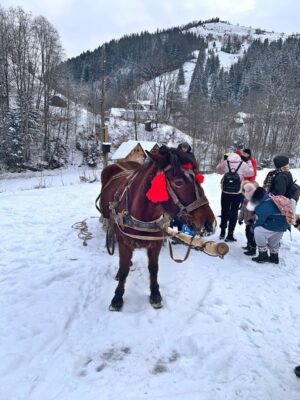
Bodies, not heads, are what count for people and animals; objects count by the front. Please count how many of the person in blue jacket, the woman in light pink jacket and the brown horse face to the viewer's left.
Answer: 1

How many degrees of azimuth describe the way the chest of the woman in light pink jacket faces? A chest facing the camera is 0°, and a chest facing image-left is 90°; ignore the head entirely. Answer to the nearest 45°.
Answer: approximately 180°

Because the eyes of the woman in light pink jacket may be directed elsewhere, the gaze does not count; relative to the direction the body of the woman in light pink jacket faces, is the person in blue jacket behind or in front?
behind

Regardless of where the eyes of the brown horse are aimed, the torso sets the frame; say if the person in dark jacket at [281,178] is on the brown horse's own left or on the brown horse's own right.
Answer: on the brown horse's own left

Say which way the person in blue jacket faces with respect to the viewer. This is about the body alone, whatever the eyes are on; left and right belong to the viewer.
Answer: facing to the left of the viewer

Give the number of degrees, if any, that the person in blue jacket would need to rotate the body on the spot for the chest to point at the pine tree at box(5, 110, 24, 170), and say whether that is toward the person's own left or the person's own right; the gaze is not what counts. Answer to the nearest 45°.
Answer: approximately 45° to the person's own right

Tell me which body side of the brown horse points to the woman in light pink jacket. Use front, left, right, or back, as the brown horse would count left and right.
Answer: left

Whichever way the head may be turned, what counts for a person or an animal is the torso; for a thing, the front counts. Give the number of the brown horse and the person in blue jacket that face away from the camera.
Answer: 0

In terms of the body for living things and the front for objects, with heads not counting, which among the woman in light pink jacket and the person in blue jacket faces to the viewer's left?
the person in blue jacket

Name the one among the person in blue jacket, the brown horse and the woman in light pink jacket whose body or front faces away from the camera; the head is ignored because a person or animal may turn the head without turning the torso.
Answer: the woman in light pink jacket

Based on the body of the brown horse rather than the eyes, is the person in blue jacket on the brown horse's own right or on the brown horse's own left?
on the brown horse's own left
